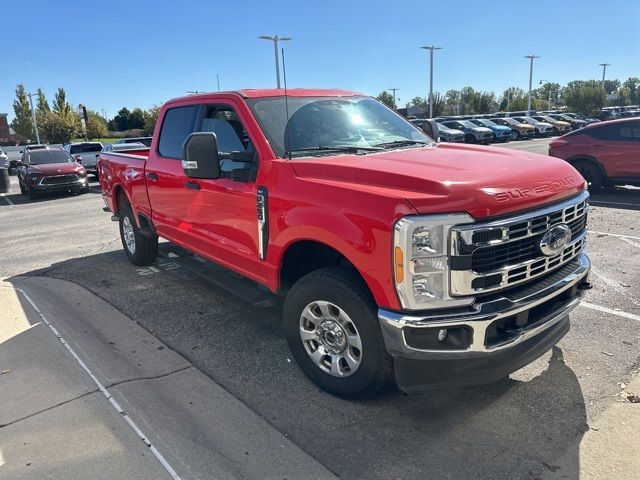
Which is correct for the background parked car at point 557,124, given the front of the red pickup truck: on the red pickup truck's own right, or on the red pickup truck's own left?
on the red pickup truck's own left

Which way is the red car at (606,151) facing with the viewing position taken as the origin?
facing to the right of the viewer

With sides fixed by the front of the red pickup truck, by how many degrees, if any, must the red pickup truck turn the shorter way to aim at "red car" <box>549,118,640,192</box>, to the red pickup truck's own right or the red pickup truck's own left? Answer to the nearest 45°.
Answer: approximately 90° to the red pickup truck's own left

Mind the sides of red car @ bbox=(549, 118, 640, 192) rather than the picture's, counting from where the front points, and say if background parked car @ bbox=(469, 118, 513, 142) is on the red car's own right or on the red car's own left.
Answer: on the red car's own left

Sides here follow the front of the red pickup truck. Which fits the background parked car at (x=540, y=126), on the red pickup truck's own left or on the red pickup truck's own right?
on the red pickup truck's own left

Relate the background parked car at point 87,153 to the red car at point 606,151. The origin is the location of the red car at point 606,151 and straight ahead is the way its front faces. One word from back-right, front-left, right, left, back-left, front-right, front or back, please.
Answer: back

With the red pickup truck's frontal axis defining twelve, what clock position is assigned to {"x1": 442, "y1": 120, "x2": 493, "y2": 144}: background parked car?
The background parked car is roughly at 8 o'clock from the red pickup truck.

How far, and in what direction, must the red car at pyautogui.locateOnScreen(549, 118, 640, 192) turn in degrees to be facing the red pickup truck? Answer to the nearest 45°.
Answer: approximately 90° to its right

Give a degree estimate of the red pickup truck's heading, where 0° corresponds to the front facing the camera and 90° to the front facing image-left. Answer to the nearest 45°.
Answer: approximately 315°

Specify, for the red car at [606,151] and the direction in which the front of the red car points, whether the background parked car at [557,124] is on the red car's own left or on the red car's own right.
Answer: on the red car's own left

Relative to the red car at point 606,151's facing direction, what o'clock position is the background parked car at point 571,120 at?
The background parked car is roughly at 9 o'clock from the red car.
